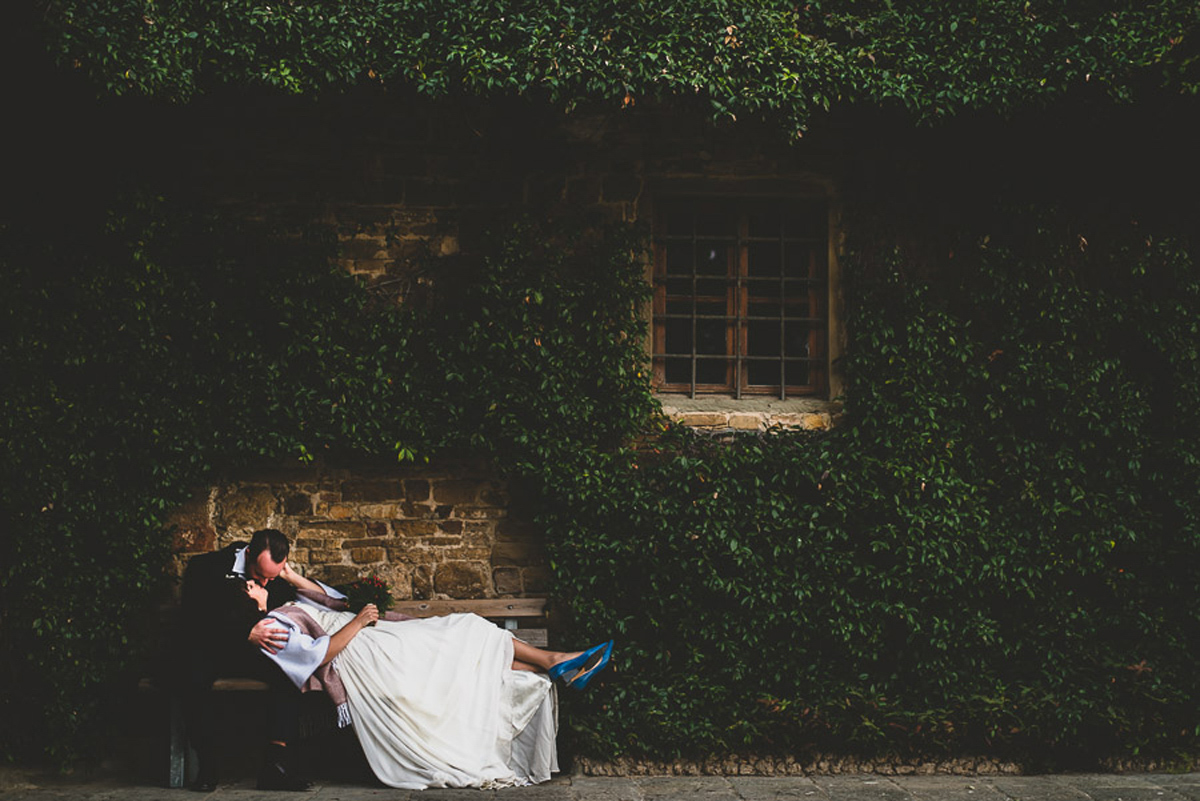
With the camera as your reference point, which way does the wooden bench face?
facing the viewer

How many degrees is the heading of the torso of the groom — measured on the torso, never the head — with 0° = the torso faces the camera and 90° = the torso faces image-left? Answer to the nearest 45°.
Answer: approximately 315°
